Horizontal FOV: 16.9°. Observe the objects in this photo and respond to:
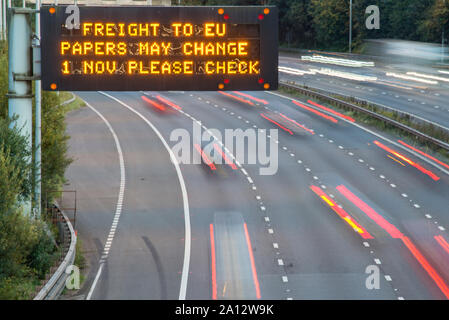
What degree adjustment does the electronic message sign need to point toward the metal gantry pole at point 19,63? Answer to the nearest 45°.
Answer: approximately 135° to its right

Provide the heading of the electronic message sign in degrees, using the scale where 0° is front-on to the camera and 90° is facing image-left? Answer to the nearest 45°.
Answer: approximately 0°
